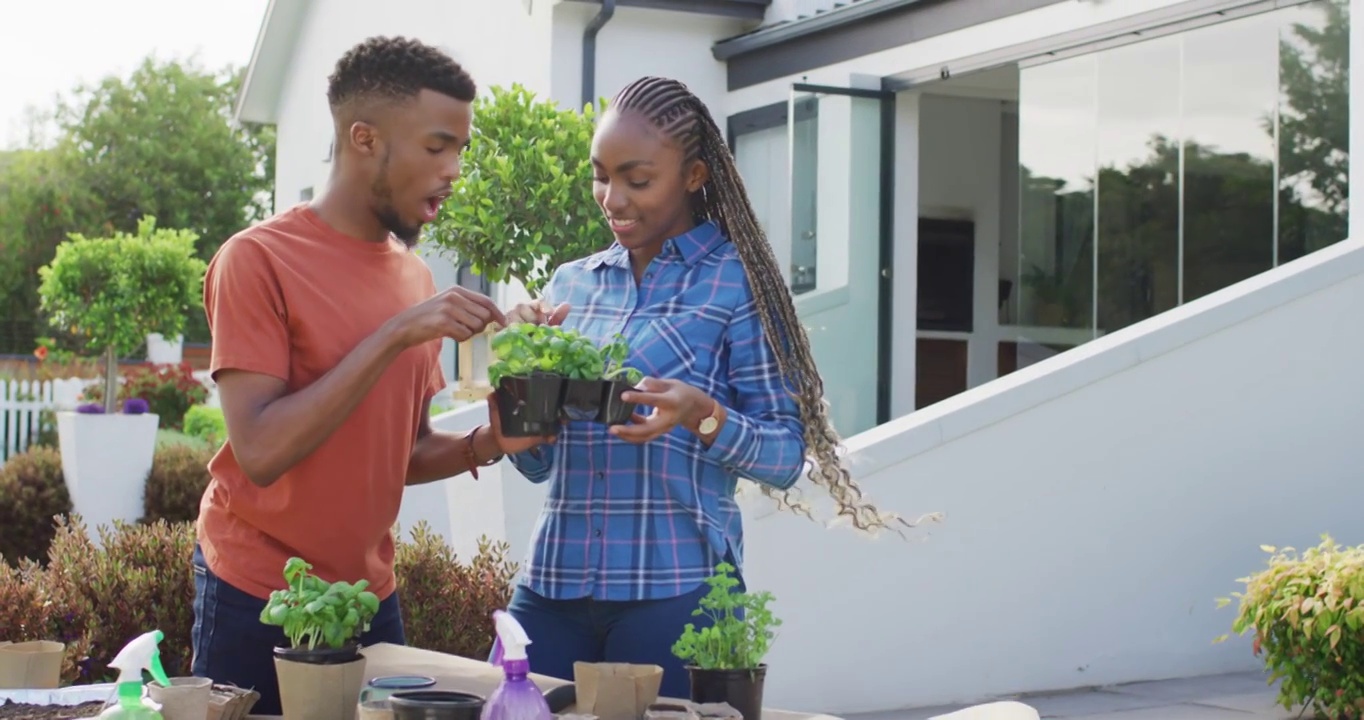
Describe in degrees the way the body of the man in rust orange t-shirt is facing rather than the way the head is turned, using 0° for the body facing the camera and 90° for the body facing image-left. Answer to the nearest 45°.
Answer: approximately 315°

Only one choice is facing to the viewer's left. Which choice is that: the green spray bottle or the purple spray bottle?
the purple spray bottle

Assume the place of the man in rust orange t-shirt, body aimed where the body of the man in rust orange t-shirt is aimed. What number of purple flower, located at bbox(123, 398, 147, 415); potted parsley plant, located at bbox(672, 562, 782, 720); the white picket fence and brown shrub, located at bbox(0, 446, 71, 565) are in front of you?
1

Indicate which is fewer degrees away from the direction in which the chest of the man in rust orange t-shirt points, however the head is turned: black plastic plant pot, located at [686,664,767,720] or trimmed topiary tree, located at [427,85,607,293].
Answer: the black plastic plant pot

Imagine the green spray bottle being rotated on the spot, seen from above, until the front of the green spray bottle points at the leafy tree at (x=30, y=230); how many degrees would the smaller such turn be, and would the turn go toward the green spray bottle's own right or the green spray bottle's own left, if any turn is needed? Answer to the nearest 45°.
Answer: approximately 90° to the green spray bottle's own left

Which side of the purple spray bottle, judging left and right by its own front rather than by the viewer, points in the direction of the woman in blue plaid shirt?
right

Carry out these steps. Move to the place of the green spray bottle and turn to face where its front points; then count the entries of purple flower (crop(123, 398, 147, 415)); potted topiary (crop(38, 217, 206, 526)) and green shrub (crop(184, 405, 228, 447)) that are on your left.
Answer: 3

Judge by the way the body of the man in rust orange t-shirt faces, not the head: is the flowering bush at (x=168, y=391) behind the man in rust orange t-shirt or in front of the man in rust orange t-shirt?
behind

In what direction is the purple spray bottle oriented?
to the viewer's left

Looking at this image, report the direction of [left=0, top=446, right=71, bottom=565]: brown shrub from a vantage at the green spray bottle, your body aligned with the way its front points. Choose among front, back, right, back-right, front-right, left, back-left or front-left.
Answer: left

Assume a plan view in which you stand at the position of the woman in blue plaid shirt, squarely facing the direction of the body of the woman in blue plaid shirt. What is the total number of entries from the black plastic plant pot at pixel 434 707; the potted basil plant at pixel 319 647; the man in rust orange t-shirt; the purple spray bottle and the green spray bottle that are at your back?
0

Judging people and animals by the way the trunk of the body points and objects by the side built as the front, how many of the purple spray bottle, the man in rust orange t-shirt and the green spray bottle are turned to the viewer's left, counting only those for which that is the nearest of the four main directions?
1

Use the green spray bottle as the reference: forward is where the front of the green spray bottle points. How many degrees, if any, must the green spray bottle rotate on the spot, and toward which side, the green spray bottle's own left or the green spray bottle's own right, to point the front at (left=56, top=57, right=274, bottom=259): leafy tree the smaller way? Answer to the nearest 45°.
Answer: approximately 90° to the green spray bottle's own left

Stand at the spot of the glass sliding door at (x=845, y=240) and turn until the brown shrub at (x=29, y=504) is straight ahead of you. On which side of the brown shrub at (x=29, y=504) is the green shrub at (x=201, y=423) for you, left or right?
right

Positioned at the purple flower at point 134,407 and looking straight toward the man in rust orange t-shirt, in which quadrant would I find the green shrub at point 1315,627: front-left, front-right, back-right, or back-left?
front-left

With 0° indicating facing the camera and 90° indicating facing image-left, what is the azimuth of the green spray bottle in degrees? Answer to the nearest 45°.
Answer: approximately 270°

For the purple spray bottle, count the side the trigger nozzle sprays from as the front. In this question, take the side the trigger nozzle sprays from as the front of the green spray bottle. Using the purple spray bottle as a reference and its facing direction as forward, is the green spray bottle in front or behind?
in front

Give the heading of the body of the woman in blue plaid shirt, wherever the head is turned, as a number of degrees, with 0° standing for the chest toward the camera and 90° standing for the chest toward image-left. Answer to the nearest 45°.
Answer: approximately 45°

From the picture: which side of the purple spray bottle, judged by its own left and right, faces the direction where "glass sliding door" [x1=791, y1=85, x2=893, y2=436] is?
right

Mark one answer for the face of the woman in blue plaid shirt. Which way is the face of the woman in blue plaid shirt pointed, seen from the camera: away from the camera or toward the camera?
toward the camera
